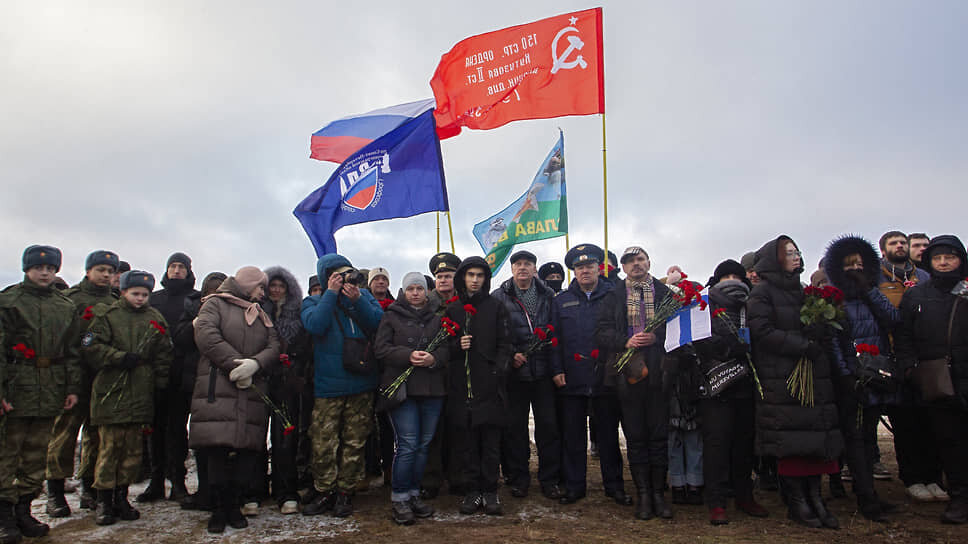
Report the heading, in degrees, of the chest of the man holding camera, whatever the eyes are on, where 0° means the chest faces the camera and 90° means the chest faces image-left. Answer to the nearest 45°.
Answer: approximately 315°

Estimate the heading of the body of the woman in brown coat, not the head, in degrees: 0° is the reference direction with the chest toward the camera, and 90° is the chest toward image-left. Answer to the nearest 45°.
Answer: approximately 315°

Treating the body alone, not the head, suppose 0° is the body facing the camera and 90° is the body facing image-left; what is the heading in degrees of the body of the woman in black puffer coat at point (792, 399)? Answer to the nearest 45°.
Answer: approximately 315°

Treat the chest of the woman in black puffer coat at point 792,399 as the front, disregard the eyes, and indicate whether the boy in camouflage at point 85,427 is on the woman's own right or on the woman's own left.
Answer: on the woman's own right

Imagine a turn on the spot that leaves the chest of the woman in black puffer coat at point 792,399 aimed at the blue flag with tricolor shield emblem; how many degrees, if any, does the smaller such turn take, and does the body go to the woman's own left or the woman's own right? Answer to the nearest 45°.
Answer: approximately 135° to the woman's own right
